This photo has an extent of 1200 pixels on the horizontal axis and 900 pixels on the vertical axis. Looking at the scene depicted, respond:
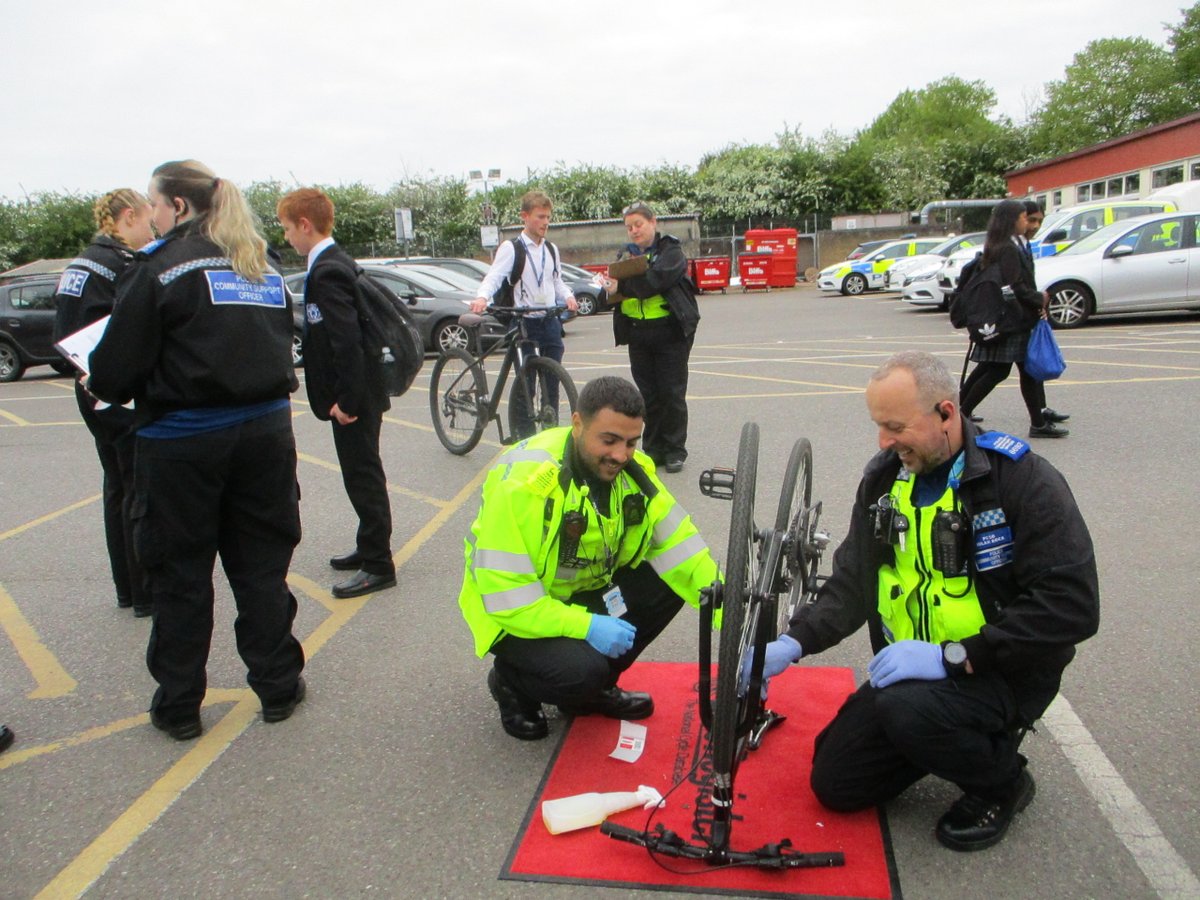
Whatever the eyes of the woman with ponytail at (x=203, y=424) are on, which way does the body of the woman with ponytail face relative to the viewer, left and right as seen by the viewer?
facing away from the viewer and to the left of the viewer

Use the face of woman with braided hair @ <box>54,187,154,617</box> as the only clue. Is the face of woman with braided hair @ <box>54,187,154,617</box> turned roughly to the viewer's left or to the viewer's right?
to the viewer's right

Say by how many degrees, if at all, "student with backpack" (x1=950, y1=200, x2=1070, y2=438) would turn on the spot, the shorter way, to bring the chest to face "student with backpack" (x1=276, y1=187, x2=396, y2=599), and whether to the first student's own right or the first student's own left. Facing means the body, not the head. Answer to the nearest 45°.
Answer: approximately 135° to the first student's own right

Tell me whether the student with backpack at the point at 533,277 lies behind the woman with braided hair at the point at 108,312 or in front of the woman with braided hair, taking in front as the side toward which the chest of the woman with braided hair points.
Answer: in front

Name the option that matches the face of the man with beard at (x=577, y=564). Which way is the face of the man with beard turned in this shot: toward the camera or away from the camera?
toward the camera

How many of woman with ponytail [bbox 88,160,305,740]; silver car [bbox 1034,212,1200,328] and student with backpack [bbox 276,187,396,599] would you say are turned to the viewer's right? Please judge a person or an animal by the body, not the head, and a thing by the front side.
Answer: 0

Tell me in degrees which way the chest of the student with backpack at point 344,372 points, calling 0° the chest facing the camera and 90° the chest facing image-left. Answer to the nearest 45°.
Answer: approximately 90°

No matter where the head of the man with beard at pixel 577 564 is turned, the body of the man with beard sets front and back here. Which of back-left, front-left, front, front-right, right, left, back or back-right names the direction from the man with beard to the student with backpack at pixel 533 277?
back-left

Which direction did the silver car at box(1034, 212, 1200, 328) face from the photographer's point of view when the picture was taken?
facing to the left of the viewer

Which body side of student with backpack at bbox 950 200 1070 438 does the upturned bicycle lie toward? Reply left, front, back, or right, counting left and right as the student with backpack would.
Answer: right

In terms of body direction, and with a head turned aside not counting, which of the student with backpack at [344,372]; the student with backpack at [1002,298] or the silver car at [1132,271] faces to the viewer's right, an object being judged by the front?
the student with backpack at [1002,298]

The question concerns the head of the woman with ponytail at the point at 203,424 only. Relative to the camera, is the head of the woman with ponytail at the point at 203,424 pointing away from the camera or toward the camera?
away from the camera

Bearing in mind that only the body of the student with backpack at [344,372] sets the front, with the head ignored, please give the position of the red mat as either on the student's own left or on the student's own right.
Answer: on the student's own left

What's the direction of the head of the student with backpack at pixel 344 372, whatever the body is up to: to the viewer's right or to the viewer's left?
to the viewer's left

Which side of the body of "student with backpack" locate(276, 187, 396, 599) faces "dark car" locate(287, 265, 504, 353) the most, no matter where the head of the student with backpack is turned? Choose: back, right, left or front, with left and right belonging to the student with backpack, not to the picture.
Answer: right

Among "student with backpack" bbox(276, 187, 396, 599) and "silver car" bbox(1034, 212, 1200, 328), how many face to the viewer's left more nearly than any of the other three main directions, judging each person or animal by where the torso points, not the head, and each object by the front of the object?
2
